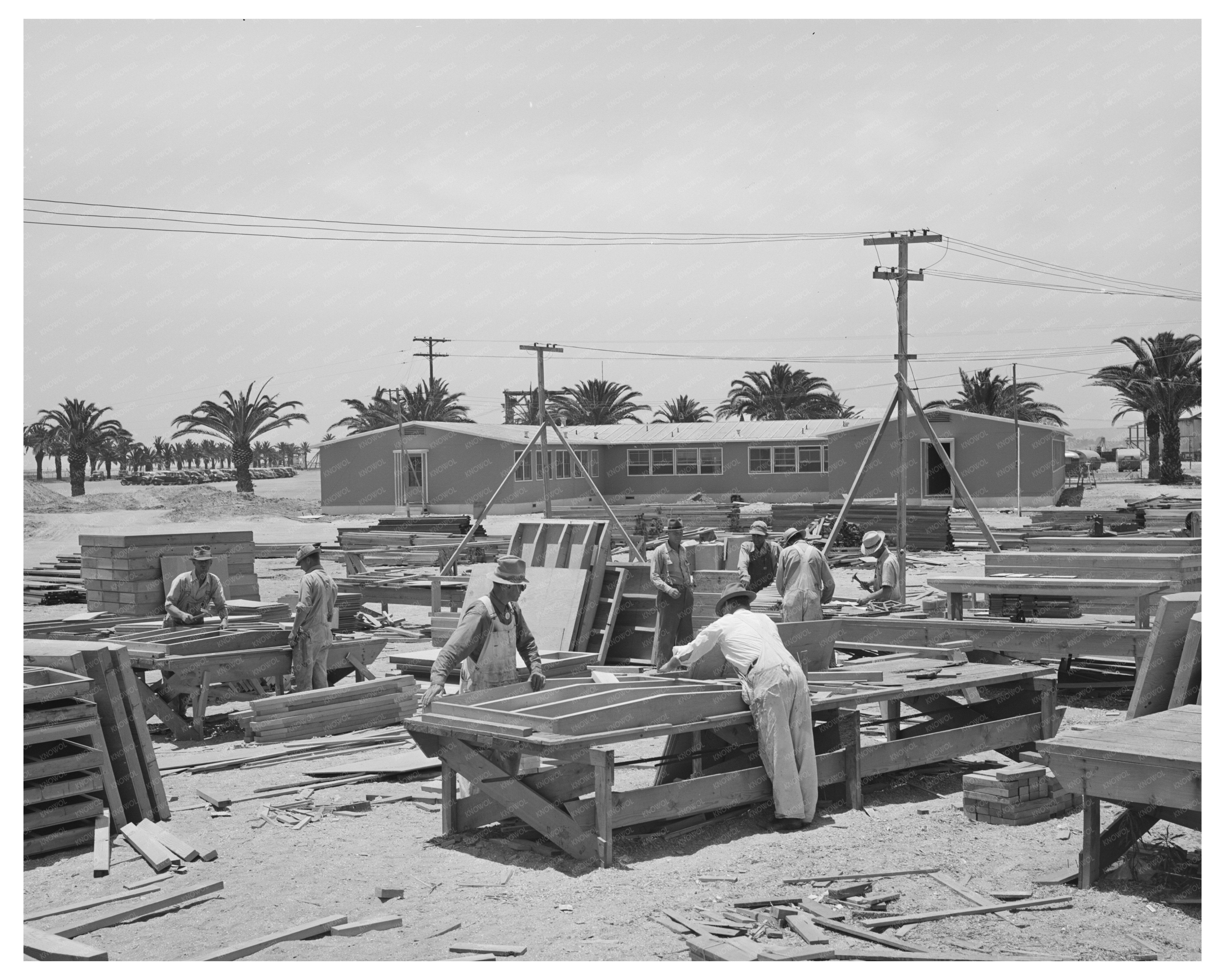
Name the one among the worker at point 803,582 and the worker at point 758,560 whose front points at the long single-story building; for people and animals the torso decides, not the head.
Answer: the worker at point 803,582

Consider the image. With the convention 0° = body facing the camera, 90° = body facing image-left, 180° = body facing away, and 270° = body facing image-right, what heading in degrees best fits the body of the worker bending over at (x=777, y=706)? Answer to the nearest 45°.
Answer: approximately 135°

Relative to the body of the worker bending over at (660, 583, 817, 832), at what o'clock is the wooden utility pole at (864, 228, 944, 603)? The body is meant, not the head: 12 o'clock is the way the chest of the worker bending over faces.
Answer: The wooden utility pole is roughly at 2 o'clock from the worker bending over.

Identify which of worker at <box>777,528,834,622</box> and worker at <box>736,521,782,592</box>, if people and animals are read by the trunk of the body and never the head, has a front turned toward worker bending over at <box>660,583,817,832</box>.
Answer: worker at <box>736,521,782,592</box>

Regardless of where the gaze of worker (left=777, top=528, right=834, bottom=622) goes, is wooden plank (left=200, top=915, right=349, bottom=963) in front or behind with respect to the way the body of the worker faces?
behind

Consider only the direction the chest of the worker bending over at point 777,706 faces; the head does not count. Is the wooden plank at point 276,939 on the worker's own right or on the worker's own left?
on the worker's own left

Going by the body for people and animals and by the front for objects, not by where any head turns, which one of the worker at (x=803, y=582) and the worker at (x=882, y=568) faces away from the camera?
the worker at (x=803, y=582)

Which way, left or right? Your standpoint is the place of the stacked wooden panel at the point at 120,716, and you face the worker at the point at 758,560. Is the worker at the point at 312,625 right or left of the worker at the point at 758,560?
left

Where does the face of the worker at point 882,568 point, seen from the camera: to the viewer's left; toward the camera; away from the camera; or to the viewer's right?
to the viewer's left

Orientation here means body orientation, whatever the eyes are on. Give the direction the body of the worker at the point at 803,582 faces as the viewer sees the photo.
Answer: away from the camera

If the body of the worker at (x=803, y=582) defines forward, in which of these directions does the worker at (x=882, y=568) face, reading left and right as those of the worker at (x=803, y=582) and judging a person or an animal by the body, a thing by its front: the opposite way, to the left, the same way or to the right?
to the left

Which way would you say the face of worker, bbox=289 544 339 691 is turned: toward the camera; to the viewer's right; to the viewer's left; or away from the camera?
to the viewer's left

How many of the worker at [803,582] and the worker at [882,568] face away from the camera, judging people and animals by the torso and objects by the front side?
1
